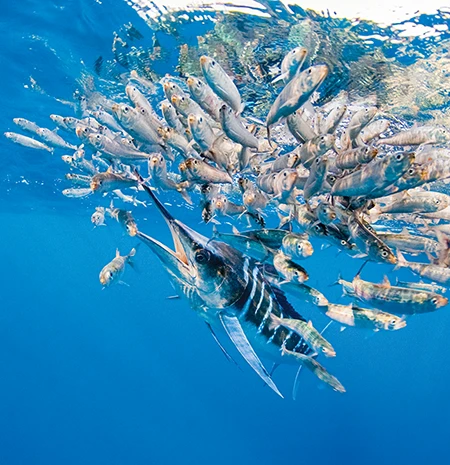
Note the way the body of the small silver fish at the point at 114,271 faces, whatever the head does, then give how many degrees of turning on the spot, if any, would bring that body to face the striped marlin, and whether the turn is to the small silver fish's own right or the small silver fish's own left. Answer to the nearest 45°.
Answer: approximately 135° to the small silver fish's own left
